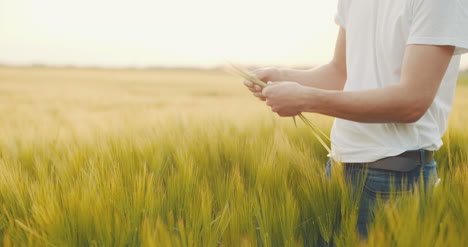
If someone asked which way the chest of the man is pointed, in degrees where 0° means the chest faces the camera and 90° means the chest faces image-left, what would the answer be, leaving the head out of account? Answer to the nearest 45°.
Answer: approximately 45°
